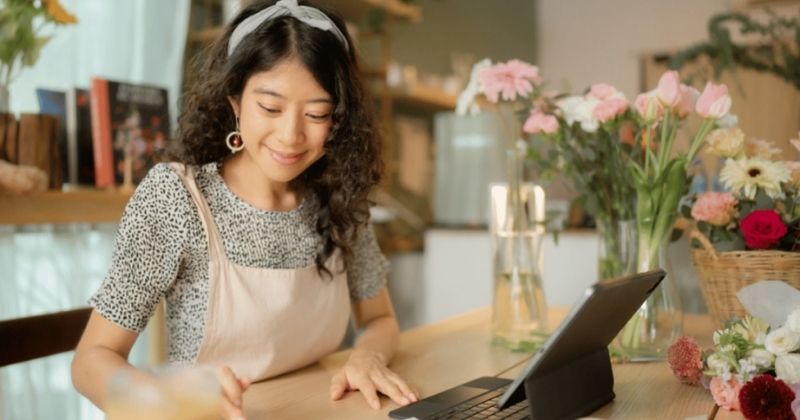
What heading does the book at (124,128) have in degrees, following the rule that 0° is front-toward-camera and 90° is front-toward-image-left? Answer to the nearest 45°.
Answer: approximately 315°

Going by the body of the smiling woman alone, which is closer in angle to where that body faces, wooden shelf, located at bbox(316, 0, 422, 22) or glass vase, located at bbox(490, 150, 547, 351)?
the glass vase

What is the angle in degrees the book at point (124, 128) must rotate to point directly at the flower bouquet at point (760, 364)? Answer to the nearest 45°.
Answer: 0° — it already faces it

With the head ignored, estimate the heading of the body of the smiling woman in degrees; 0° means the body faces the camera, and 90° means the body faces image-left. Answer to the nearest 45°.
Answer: approximately 315°

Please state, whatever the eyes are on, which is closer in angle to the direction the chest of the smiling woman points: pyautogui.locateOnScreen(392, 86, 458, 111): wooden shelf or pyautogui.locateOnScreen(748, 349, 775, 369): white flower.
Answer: the white flower
